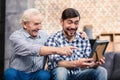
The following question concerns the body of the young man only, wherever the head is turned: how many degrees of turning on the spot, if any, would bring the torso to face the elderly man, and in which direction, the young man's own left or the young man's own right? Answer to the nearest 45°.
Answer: approximately 135° to the young man's own right

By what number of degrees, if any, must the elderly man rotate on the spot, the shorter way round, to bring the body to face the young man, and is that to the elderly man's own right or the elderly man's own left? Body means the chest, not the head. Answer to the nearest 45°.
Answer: approximately 45° to the elderly man's own left

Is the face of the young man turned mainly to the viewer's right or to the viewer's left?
to the viewer's right

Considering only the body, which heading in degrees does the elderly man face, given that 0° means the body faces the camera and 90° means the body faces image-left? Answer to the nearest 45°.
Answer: approximately 315°

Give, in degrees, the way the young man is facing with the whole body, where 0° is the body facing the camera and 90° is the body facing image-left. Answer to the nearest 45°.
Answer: approximately 315°
